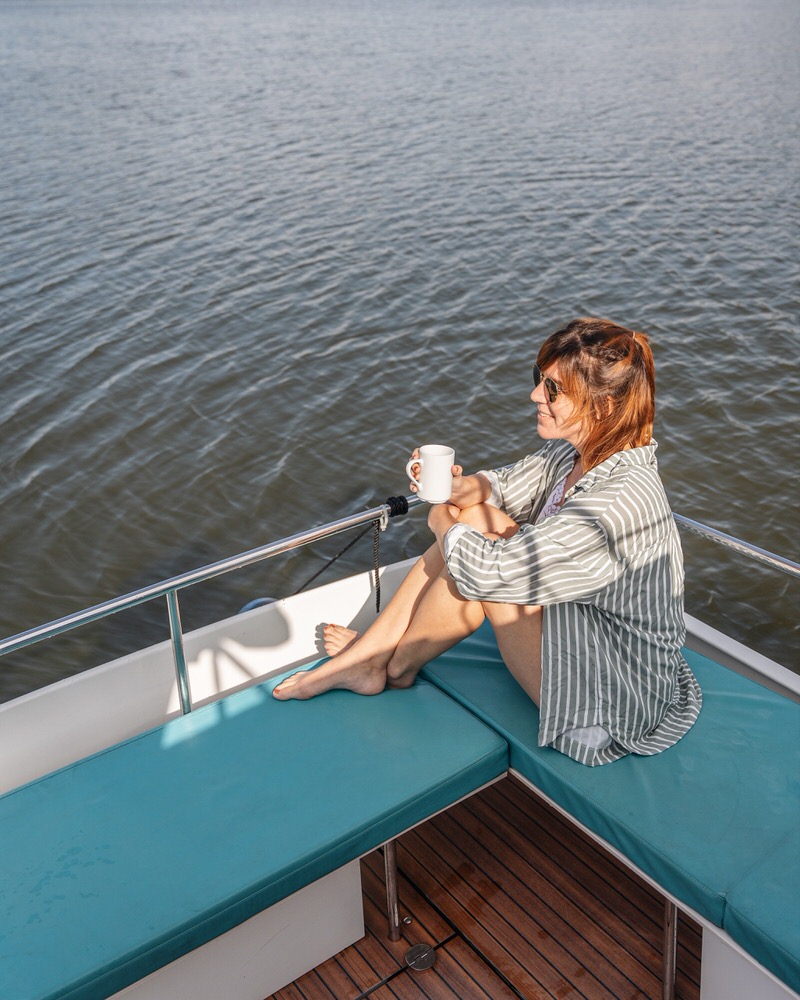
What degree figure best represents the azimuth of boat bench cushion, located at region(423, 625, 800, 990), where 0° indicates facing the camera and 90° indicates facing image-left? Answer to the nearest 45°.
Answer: approximately 45°

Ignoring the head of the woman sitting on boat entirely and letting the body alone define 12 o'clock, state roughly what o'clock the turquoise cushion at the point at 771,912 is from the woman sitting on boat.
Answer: The turquoise cushion is roughly at 8 o'clock from the woman sitting on boat.

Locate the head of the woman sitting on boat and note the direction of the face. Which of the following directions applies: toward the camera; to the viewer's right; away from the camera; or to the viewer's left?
to the viewer's left

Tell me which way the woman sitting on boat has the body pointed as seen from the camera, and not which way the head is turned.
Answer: to the viewer's left
